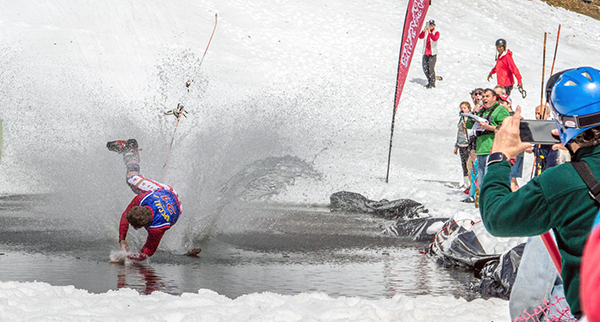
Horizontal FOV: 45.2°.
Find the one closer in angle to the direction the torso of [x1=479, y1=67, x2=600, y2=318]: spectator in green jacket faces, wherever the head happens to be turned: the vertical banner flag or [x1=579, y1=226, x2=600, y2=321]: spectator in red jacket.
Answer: the vertical banner flag

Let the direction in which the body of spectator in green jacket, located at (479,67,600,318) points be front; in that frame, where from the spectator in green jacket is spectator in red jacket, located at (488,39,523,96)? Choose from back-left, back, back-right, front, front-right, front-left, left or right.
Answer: front-right

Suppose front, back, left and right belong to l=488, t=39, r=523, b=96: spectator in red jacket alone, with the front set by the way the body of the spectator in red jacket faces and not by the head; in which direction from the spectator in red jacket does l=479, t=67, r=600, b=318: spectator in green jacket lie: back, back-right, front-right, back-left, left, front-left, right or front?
front-left

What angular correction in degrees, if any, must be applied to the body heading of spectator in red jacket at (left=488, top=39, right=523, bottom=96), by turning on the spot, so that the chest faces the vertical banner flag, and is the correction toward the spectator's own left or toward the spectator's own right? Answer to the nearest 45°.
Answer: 0° — they already face it

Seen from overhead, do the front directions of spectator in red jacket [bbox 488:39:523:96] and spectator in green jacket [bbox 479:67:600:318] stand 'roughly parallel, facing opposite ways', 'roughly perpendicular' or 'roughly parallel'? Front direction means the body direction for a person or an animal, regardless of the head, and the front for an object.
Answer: roughly perpendicular

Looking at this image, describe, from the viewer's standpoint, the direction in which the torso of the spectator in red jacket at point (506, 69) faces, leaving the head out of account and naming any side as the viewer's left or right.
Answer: facing the viewer and to the left of the viewer

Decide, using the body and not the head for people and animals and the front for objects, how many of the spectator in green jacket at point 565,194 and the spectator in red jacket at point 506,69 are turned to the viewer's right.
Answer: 0

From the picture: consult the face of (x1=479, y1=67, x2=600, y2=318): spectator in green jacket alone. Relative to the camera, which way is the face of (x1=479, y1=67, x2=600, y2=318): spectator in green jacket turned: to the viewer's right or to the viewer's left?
to the viewer's left

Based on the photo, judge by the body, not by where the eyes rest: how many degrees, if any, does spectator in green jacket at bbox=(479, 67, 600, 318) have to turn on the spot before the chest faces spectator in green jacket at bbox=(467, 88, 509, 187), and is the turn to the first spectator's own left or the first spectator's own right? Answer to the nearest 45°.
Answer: approximately 45° to the first spectator's own right

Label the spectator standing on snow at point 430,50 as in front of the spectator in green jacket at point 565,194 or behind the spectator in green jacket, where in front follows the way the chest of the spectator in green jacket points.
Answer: in front

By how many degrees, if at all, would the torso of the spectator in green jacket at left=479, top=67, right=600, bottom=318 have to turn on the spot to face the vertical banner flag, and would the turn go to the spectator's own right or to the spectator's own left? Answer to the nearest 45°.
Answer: approximately 45° to the spectator's own right

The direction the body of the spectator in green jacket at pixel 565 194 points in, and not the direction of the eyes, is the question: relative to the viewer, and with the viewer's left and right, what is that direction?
facing away from the viewer and to the left of the viewer
